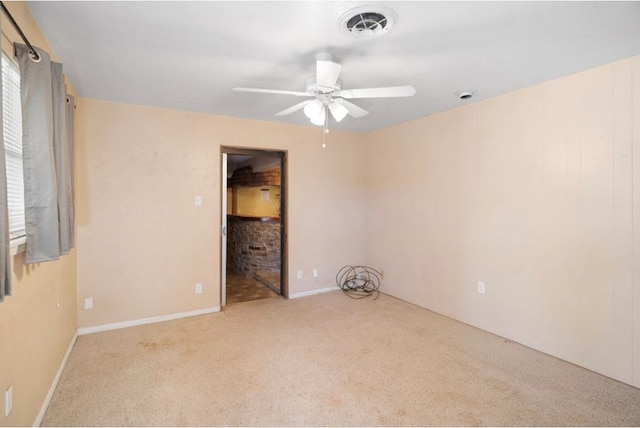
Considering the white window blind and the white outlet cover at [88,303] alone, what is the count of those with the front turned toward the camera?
1

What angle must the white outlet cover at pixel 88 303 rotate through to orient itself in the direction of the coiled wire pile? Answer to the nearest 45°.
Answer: approximately 90° to its left

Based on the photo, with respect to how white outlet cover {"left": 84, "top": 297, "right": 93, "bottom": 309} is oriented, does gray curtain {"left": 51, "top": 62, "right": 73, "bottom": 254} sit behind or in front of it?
in front

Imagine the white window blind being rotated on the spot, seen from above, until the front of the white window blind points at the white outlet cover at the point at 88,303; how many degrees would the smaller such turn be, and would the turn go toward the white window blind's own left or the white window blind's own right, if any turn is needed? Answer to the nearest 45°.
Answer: approximately 90° to the white window blind's own left

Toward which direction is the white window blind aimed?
to the viewer's right

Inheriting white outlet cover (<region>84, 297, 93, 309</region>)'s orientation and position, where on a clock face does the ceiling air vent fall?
The ceiling air vent is roughly at 11 o'clock from the white outlet cover.

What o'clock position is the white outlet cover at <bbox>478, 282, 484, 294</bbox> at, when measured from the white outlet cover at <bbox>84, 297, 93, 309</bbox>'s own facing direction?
the white outlet cover at <bbox>478, 282, 484, 294</bbox> is roughly at 10 o'clock from the white outlet cover at <bbox>84, 297, 93, 309</bbox>.

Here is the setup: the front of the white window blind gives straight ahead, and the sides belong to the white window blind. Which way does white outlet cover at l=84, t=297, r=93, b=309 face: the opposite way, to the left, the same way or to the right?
to the right

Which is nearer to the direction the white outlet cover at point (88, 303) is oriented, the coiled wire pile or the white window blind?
the white window blind
